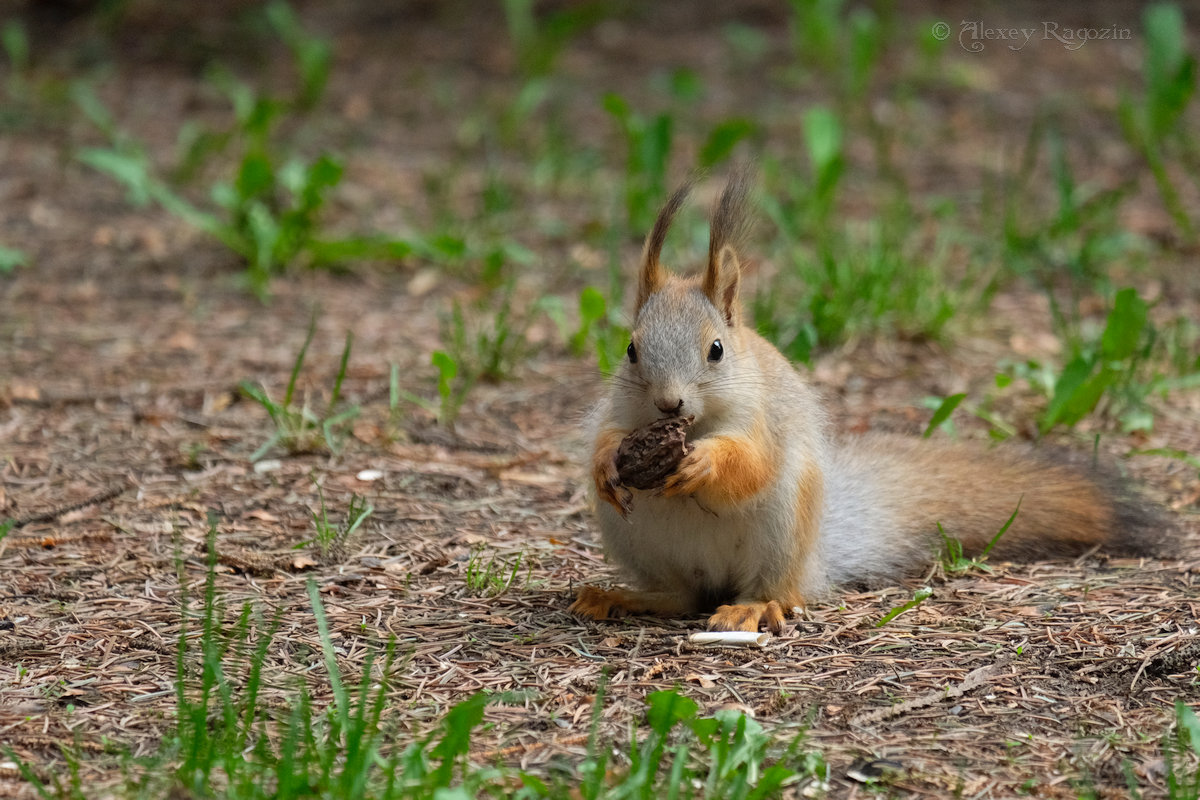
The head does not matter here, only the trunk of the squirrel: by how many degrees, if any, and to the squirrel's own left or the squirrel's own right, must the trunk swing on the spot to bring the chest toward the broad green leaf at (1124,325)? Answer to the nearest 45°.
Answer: approximately 180°

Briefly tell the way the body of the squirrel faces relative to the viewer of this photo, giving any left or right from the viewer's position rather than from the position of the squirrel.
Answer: facing the viewer and to the left of the viewer
